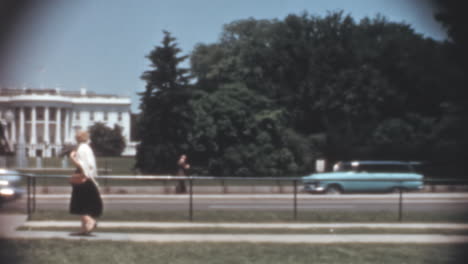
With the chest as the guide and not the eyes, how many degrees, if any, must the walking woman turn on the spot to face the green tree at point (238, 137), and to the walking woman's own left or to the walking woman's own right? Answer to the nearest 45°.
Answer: approximately 90° to the walking woman's own right

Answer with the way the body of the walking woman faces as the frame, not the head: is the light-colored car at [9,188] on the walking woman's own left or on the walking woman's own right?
on the walking woman's own right

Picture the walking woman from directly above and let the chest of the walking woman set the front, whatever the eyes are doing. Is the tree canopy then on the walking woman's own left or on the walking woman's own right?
on the walking woman's own right

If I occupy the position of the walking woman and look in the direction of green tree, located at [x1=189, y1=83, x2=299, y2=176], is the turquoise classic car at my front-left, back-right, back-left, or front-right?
front-right

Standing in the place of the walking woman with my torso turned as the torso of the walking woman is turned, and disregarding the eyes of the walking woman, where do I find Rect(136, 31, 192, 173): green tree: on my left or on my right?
on my right

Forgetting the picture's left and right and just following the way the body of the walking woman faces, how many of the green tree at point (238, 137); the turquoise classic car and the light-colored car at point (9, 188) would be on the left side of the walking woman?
0

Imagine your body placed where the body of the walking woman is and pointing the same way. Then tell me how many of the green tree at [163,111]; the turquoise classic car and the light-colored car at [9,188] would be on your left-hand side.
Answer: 0

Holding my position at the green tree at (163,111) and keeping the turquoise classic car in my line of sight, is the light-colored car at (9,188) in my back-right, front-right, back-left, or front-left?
front-right

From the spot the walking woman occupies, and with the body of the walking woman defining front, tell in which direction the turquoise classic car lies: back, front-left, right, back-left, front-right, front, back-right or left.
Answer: back-right

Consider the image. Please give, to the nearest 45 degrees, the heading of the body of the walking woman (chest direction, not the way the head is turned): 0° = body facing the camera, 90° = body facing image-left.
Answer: approximately 90°

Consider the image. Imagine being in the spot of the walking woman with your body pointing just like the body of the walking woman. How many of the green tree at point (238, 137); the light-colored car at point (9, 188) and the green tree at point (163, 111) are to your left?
0
